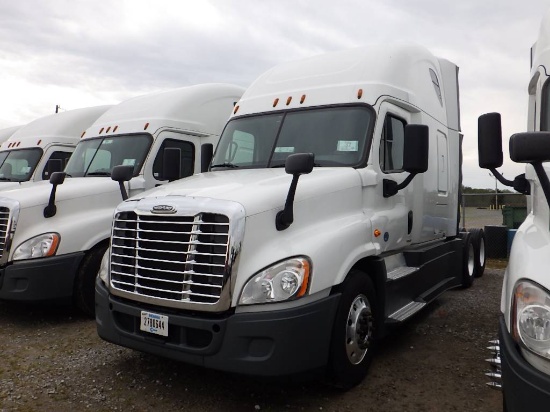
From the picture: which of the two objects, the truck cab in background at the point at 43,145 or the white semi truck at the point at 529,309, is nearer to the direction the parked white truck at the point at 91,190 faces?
the white semi truck

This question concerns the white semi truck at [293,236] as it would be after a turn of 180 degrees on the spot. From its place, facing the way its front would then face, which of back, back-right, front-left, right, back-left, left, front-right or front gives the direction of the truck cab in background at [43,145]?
left

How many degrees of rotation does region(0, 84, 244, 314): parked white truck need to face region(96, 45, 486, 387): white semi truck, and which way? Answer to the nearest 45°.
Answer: approximately 90° to its left

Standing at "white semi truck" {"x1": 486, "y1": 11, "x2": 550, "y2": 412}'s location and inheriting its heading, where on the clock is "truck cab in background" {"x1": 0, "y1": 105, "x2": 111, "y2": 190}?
The truck cab in background is roughly at 4 o'clock from the white semi truck.

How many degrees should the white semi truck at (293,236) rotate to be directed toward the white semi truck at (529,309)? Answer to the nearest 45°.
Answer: approximately 90° to its left

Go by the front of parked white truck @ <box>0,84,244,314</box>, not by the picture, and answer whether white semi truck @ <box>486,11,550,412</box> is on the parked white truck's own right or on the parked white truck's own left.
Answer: on the parked white truck's own left

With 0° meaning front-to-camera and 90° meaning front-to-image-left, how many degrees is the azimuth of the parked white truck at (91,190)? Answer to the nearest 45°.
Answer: approximately 45°

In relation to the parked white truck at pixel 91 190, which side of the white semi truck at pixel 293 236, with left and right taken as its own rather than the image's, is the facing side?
right

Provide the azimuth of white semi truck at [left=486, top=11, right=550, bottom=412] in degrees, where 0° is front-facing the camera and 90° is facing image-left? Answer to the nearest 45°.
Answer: approximately 0°

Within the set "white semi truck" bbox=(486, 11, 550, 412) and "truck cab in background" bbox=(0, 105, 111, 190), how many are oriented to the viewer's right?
0

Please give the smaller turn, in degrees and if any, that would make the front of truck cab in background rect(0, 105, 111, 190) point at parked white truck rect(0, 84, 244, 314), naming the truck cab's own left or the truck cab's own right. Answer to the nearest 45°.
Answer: approximately 45° to the truck cab's own left

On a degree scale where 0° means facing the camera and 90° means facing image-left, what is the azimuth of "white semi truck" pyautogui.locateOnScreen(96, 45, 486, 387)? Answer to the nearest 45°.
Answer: approximately 45°
